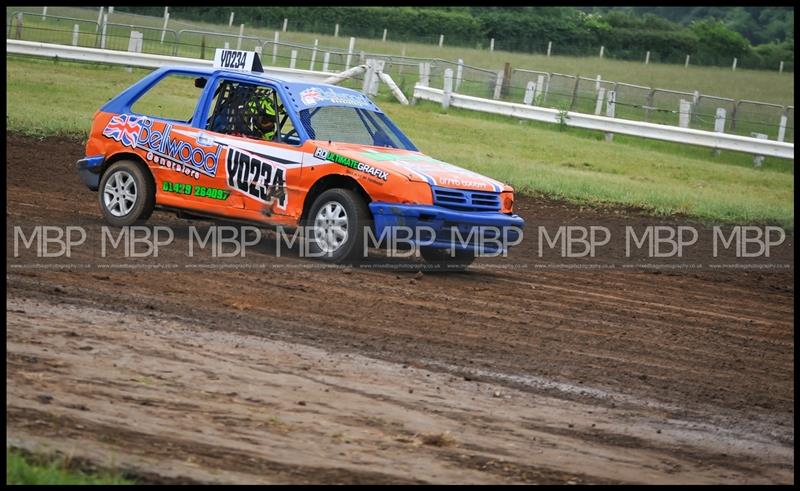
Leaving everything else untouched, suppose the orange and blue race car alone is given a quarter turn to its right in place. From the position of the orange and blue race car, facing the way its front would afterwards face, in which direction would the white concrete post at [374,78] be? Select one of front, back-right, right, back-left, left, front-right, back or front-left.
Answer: back-right

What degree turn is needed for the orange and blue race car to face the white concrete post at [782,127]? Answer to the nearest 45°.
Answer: approximately 90° to its left

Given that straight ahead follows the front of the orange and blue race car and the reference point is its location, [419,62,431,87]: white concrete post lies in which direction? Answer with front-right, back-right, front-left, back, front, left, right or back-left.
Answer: back-left

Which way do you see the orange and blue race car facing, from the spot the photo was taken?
facing the viewer and to the right of the viewer

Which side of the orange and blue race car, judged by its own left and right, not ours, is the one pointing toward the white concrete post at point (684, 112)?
left

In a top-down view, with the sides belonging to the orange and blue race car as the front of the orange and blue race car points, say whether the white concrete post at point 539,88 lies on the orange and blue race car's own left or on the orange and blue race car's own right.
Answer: on the orange and blue race car's own left

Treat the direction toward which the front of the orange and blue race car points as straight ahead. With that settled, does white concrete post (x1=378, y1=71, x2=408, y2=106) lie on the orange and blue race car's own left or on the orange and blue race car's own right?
on the orange and blue race car's own left

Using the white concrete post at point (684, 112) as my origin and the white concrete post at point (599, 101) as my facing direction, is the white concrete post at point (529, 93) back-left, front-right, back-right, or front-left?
front-left

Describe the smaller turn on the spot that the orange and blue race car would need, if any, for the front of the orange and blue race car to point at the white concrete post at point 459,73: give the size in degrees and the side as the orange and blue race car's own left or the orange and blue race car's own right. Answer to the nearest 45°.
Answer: approximately 135° to the orange and blue race car's own left

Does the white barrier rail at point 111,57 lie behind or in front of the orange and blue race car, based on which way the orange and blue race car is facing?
behind
